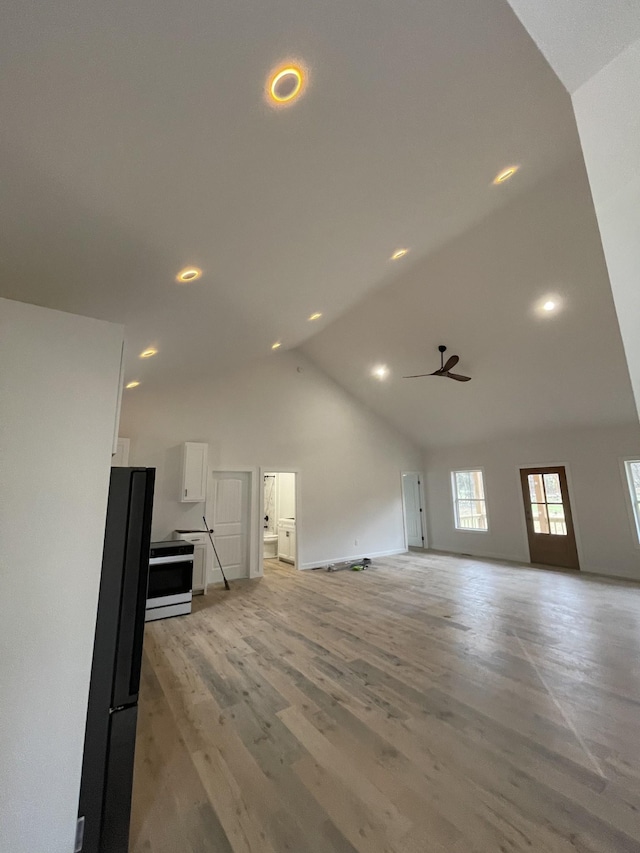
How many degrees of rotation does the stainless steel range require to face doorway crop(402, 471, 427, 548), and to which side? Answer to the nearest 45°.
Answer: approximately 90° to its left

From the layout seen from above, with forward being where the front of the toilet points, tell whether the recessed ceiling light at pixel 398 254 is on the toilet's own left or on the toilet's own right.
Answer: on the toilet's own left

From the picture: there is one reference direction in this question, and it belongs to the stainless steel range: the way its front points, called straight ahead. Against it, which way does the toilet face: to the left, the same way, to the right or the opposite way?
to the right

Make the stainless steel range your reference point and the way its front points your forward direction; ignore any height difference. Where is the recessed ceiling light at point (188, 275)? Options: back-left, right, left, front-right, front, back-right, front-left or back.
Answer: front-right

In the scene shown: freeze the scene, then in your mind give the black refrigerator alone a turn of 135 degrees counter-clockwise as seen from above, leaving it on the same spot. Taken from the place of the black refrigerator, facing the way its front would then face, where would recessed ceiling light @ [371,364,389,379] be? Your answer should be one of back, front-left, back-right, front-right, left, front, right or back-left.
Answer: right

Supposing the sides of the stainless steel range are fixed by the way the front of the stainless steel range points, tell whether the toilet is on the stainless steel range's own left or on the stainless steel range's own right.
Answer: on the stainless steel range's own left

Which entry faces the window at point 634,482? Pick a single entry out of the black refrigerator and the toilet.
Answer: the black refrigerator

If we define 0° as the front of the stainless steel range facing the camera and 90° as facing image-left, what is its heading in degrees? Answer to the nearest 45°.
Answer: approximately 315°

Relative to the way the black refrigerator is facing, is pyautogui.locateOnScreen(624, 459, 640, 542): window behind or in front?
in front

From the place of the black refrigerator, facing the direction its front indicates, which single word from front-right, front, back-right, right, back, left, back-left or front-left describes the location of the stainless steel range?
left

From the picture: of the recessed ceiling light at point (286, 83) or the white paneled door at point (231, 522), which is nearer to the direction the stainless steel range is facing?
the recessed ceiling light

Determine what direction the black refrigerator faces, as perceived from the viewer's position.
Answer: facing to the right of the viewer
